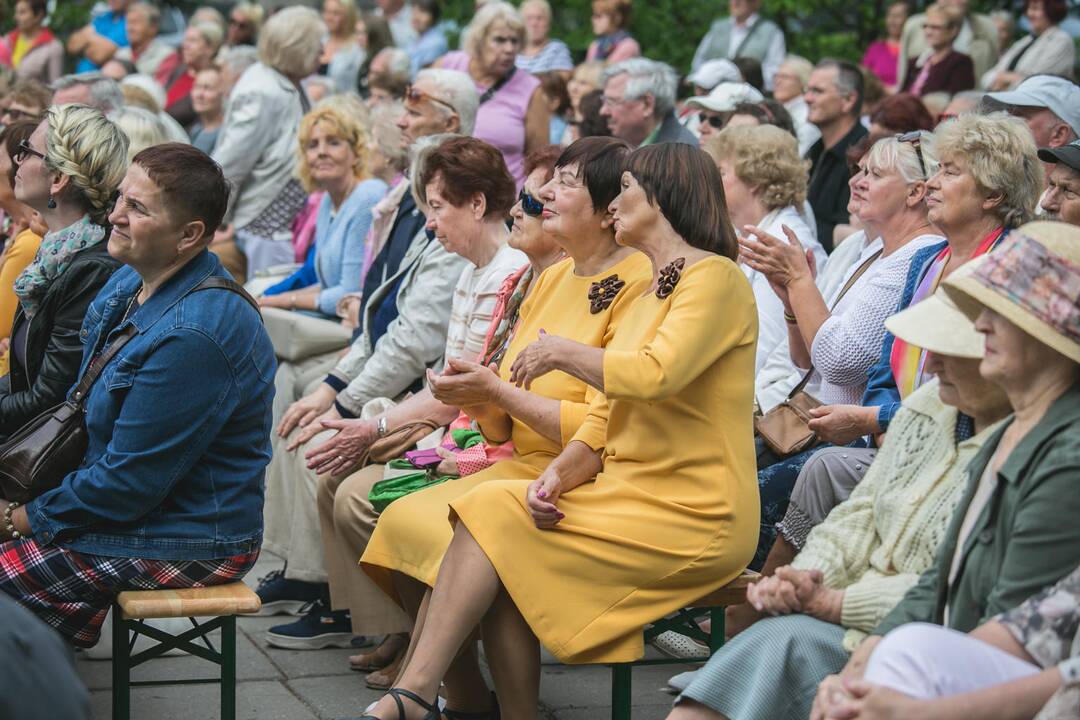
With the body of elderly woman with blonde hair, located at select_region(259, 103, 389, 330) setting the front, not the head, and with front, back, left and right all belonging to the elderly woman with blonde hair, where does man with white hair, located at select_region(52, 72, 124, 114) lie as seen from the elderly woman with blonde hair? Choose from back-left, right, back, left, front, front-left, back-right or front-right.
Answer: right

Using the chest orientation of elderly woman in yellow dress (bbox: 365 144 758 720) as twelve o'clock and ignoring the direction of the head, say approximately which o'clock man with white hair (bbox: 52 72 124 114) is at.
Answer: The man with white hair is roughly at 2 o'clock from the elderly woman in yellow dress.

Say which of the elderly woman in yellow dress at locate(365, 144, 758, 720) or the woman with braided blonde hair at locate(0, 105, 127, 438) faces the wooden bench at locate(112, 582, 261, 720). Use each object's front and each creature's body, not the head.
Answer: the elderly woman in yellow dress

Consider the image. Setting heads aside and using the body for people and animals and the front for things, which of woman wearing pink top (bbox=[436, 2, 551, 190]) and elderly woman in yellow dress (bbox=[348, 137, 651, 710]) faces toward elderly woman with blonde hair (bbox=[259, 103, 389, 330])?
the woman wearing pink top

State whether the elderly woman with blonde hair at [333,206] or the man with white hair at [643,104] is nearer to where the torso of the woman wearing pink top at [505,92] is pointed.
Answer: the elderly woman with blonde hair

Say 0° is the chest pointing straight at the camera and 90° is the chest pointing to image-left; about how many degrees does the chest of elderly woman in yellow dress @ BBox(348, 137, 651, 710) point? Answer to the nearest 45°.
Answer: approximately 45°

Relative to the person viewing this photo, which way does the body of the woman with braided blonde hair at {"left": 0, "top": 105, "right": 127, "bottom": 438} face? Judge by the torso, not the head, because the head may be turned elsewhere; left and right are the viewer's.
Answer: facing to the left of the viewer

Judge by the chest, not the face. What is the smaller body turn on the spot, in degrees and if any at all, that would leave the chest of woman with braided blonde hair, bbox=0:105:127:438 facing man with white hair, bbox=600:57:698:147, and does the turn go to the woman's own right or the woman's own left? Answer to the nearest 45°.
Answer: approximately 135° to the woman's own right

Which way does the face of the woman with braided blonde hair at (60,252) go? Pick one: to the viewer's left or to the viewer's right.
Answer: to the viewer's left

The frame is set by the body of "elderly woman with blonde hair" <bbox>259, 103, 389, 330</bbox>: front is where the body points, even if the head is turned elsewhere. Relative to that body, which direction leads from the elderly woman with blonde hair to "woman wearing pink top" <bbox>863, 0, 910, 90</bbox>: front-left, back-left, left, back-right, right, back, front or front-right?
back

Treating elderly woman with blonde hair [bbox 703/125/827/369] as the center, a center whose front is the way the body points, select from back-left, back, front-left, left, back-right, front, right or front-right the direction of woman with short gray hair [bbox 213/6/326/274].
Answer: front-right
